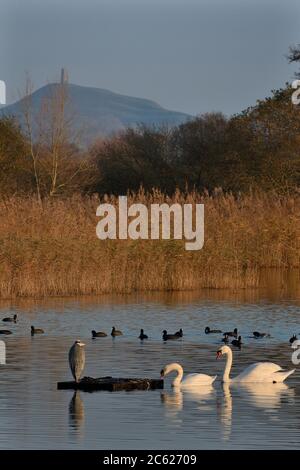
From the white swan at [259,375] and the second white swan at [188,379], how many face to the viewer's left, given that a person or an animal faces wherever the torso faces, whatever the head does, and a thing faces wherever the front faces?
2

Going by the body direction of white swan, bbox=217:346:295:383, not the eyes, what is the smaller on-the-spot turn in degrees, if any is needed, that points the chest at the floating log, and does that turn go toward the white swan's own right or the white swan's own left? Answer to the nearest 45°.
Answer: approximately 45° to the white swan's own left

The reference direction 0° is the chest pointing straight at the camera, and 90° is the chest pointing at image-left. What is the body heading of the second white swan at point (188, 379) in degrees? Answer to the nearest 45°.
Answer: approximately 90°

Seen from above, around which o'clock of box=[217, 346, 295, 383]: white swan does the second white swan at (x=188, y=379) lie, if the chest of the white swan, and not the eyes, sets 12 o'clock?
The second white swan is roughly at 11 o'clock from the white swan.

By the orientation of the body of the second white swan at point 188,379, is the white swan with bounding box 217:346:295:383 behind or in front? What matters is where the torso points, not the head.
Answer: behind

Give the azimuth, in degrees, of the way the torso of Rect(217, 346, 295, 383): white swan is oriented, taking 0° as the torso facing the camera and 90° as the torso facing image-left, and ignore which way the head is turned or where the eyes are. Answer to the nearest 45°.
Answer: approximately 90°

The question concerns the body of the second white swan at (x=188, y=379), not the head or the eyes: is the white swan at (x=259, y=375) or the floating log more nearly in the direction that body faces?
the floating log
